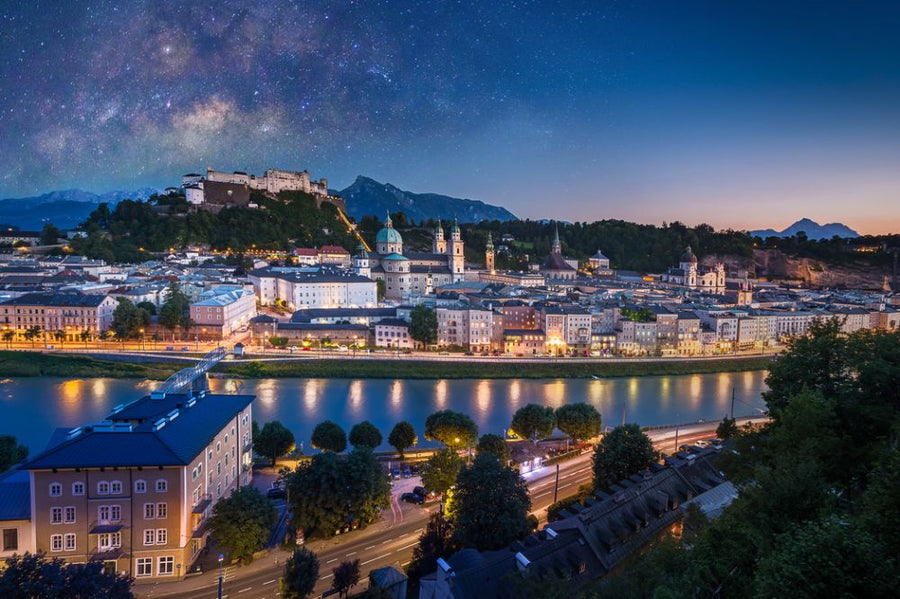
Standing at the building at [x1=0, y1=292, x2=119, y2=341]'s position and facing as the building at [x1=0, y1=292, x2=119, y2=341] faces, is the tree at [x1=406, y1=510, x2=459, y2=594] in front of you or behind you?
in front

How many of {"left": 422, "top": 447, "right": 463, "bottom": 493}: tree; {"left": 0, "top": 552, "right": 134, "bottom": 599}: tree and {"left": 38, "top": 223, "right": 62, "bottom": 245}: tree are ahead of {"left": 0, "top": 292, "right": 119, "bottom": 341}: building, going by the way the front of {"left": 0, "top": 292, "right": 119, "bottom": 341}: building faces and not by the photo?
2

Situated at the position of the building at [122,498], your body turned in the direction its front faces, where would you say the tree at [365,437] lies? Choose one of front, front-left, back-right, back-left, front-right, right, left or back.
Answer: back-left

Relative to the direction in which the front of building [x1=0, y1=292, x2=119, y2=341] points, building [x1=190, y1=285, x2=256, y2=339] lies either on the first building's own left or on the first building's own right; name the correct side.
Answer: on the first building's own left

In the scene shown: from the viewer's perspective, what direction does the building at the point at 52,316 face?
toward the camera

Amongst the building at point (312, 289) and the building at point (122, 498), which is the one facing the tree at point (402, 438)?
the building at point (312, 289)

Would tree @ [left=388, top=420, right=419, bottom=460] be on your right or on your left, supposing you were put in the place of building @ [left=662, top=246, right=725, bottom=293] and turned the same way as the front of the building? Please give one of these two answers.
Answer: on your right

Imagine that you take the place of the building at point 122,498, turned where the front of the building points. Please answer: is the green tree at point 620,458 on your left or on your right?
on your left

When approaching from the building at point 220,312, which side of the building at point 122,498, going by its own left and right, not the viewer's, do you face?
back

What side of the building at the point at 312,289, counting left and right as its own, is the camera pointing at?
front

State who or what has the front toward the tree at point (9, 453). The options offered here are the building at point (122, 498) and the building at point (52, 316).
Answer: the building at point (52, 316)

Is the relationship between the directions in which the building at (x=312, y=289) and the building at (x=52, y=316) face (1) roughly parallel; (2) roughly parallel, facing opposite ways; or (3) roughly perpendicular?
roughly parallel

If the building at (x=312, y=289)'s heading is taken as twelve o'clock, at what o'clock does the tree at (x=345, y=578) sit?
The tree is roughly at 12 o'clock from the building.

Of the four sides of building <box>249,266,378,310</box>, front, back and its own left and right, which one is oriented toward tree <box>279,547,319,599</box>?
front

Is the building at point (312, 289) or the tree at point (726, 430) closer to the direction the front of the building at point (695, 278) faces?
the tree

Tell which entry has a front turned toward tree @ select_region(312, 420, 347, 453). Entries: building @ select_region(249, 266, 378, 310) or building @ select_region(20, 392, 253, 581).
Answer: building @ select_region(249, 266, 378, 310)
